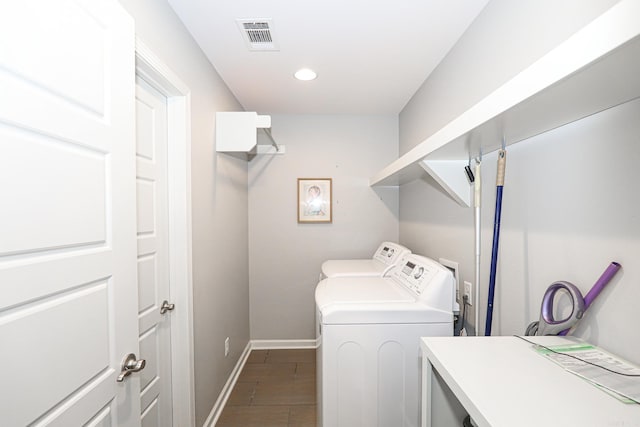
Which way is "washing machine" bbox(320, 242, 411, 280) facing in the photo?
to the viewer's left

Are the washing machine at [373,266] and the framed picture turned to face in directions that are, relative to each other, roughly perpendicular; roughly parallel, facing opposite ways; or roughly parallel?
roughly perpendicular

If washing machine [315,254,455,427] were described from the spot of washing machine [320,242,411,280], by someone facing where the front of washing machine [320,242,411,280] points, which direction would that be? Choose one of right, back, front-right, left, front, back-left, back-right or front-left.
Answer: left

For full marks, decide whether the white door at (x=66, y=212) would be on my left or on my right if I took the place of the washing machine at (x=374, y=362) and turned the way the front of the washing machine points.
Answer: on my left

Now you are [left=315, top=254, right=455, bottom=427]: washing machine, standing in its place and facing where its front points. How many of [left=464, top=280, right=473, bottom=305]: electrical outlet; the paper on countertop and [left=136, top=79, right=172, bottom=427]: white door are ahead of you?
1

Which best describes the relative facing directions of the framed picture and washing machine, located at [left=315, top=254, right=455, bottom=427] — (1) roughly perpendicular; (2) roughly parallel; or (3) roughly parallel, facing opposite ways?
roughly perpendicular

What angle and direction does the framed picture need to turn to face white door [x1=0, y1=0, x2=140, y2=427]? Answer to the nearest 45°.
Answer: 0° — it already faces it

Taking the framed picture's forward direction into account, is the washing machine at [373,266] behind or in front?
in front

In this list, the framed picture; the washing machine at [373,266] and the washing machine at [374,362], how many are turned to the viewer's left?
2

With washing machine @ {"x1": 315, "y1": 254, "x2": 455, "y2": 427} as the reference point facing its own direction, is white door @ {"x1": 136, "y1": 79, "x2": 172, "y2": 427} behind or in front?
in front

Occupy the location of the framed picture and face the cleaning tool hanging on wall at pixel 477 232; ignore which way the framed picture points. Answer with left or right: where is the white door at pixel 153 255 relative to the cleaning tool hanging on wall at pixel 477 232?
right

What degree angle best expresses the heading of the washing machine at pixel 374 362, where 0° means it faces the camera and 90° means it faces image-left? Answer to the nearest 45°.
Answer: approximately 90°

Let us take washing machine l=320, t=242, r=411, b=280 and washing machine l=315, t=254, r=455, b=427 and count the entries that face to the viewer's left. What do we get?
2

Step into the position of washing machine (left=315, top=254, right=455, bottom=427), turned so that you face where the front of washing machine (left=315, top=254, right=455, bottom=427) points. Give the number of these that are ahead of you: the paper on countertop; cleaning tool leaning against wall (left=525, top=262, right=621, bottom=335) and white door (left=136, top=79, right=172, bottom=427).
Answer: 1
